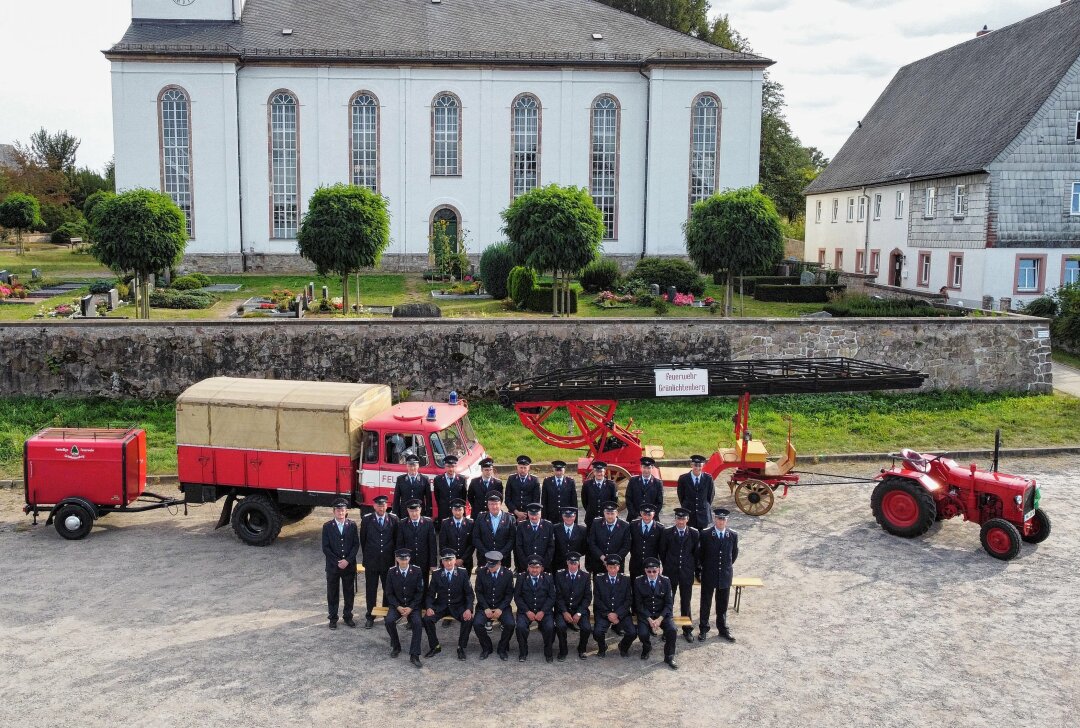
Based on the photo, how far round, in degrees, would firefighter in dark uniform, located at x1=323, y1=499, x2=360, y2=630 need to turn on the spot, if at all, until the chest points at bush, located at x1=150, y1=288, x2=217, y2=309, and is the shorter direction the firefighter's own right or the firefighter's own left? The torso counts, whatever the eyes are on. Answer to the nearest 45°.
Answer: approximately 180°

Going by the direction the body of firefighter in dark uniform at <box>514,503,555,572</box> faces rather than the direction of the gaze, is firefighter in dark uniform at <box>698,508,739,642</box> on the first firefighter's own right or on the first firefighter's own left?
on the first firefighter's own left

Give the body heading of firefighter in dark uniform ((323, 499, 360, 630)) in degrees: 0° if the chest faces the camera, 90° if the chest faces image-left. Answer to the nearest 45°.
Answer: approximately 0°

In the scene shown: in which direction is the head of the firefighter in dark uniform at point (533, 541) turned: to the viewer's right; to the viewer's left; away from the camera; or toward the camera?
toward the camera

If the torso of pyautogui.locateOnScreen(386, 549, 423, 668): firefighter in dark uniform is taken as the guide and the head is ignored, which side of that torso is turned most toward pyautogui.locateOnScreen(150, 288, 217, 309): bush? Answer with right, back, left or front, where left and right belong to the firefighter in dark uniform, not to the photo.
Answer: back

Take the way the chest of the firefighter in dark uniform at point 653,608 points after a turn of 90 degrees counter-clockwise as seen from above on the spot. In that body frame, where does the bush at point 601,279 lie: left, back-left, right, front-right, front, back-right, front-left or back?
left

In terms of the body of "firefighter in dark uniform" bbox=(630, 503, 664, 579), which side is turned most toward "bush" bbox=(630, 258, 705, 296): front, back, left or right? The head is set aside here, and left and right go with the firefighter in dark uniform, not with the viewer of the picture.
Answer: back

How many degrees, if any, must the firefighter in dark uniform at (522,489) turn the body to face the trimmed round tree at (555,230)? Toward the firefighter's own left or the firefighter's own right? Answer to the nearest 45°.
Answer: approximately 180°

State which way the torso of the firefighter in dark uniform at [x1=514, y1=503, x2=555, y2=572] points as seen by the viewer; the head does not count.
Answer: toward the camera

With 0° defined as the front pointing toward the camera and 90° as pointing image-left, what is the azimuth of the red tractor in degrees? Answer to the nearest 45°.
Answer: approximately 315°

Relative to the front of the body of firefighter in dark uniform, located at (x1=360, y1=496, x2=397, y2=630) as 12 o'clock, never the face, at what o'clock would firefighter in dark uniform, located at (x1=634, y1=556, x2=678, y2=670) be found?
firefighter in dark uniform, located at (x1=634, y1=556, x2=678, y2=670) is roughly at 10 o'clock from firefighter in dark uniform, located at (x1=360, y1=496, x2=397, y2=630).

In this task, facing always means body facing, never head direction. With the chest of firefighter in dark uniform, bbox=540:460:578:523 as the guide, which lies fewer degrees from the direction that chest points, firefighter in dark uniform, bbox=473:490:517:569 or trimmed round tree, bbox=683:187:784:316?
the firefighter in dark uniform

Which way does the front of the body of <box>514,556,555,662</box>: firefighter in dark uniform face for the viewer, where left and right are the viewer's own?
facing the viewer

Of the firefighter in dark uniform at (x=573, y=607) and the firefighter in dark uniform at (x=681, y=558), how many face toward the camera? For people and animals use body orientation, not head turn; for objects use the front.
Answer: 2

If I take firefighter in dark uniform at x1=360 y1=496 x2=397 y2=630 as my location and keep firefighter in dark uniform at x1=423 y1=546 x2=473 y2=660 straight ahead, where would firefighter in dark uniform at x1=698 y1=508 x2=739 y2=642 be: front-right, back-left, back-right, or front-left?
front-left

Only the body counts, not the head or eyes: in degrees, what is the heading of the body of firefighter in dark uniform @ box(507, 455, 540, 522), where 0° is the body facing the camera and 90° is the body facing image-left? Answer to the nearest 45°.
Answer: approximately 0°

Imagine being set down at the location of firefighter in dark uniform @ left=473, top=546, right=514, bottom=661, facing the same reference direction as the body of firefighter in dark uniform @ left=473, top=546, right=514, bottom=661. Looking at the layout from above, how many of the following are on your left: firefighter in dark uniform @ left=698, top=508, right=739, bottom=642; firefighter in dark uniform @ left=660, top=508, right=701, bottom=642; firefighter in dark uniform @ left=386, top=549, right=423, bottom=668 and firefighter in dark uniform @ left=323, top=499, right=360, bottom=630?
2

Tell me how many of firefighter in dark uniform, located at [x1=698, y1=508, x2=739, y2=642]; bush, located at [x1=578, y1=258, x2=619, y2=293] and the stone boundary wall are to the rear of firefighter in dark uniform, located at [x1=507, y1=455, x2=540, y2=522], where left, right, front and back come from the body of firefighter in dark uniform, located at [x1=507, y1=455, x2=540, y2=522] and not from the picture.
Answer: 2

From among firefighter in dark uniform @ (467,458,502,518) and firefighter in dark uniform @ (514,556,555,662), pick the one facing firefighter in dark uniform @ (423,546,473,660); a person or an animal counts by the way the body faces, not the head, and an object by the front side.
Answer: firefighter in dark uniform @ (467,458,502,518)

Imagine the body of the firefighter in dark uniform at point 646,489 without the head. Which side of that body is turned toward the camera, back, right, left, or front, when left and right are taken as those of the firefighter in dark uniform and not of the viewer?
front

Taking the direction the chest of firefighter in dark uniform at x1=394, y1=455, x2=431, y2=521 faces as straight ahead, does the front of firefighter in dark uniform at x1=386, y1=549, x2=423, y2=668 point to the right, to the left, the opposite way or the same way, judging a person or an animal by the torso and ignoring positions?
the same way

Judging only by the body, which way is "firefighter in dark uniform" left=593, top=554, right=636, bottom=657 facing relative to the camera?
toward the camera
